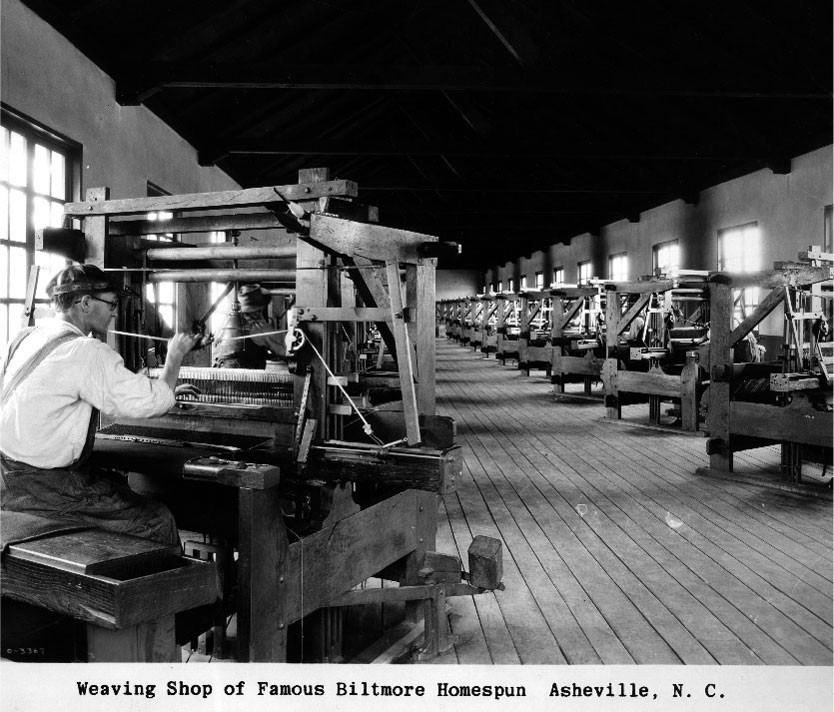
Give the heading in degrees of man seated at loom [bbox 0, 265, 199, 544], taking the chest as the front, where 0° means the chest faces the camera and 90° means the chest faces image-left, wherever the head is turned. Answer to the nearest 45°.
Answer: approximately 225°

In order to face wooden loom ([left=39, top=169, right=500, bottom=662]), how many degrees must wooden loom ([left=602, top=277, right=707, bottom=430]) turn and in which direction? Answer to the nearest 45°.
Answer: approximately 45° to its right

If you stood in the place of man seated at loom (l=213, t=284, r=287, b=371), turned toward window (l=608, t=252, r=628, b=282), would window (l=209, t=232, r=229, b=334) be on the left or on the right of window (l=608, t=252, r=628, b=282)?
left

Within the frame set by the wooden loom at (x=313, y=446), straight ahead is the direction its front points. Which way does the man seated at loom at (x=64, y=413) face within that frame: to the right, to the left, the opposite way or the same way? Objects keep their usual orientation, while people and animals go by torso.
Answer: the opposite way

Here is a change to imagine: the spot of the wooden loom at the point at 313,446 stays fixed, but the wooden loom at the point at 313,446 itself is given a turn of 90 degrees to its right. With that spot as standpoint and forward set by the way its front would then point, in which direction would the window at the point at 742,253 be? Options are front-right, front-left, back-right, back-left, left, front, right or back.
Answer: right

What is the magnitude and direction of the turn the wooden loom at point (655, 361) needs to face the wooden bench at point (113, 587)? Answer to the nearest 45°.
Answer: approximately 45° to its right

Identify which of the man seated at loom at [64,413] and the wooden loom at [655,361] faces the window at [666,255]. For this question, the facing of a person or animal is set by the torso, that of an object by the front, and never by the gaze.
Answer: the man seated at loom

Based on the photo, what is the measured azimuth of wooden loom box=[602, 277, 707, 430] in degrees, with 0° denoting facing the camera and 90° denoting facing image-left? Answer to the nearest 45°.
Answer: approximately 315°
